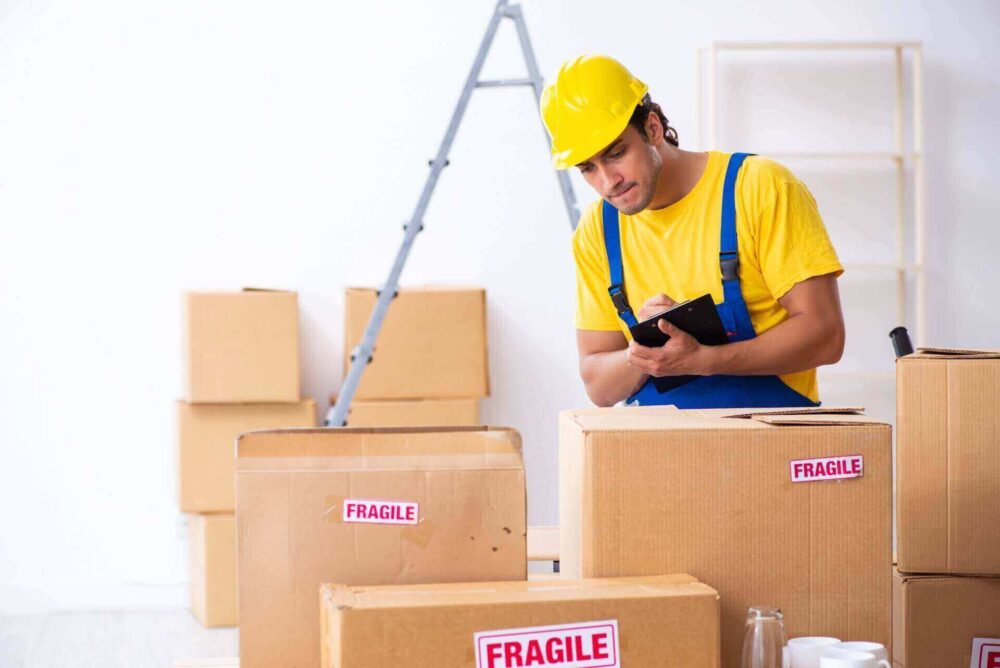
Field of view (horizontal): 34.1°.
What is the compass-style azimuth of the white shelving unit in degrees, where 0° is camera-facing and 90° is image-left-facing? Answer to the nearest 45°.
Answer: approximately 0°

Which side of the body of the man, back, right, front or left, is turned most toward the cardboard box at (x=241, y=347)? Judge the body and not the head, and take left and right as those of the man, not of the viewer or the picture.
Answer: right

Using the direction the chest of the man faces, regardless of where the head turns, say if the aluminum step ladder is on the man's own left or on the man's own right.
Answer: on the man's own right

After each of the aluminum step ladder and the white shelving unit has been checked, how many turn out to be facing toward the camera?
1

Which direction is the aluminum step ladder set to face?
to the viewer's left

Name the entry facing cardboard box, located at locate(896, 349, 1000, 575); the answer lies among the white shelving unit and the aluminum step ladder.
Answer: the white shelving unit

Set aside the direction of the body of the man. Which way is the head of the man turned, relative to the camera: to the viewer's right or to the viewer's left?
to the viewer's left

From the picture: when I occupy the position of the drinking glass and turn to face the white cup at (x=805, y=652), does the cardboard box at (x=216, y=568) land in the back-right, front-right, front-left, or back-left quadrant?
back-left

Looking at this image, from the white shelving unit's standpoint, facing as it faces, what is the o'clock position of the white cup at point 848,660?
The white cup is roughly at 12 o'clock from the white shelving unit.

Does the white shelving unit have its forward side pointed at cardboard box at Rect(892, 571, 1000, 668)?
yes

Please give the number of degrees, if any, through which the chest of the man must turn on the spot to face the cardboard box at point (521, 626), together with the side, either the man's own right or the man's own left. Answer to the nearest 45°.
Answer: approximately 45° to the man's own left

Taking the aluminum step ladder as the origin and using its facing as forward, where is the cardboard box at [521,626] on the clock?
The cardboard box is roughly at 9 o'clock from the aluminum step ladder.

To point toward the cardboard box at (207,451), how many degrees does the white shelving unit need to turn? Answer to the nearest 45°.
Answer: approximately 45° to its right

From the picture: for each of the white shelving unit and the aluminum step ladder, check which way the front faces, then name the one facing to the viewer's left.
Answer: the aluminum step ladder
